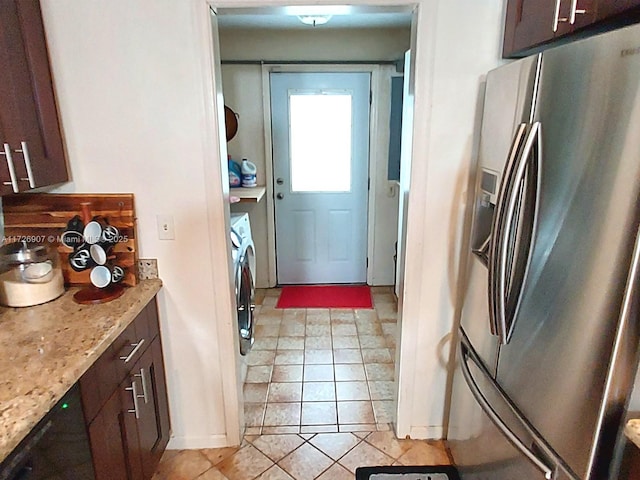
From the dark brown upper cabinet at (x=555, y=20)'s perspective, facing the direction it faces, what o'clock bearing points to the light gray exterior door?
The light gray exterior door is roughly at 3 o'clock from the dark brown upper cabinet.

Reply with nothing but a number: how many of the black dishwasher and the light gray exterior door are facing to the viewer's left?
0

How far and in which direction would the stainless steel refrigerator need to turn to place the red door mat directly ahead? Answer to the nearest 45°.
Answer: approximately 90° to its right

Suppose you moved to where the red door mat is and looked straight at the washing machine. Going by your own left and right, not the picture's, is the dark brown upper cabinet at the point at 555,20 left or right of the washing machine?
left

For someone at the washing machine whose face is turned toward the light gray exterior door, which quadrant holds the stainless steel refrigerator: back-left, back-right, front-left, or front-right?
back-right

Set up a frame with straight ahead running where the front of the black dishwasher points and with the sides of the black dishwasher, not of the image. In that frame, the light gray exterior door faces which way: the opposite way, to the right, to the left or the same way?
to the right

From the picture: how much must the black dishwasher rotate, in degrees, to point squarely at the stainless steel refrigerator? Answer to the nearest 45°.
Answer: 0° — it already faces it

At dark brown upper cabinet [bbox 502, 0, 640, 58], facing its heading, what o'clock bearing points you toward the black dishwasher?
The black dishwasher is roughly at 12 o'clock from the dark brown upper cabinet.

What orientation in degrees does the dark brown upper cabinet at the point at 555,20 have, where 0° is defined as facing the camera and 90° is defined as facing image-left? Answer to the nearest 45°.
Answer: approximately 45°

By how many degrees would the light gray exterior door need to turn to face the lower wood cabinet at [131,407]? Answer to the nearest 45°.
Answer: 0° — it already faces it

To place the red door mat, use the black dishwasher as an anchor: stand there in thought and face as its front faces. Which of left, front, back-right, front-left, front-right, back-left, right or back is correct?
left

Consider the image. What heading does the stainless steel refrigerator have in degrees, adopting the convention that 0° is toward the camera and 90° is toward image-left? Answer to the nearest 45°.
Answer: approximately 45°

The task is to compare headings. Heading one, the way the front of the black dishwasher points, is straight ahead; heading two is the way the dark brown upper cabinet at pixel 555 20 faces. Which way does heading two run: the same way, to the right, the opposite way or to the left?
the opposite way

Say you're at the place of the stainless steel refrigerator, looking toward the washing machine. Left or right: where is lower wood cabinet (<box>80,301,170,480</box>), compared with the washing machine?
left

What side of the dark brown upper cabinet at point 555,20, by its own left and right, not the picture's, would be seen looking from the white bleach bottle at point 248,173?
right
